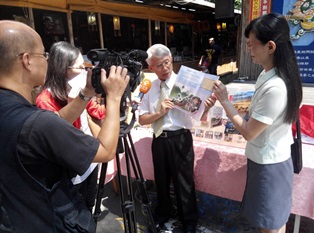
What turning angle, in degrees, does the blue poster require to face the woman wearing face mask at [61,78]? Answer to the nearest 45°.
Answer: approximately 45° to its right

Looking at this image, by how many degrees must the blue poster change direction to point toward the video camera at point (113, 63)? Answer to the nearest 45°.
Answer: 0° — it already faces it

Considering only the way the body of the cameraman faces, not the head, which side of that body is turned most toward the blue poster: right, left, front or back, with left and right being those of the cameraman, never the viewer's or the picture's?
front

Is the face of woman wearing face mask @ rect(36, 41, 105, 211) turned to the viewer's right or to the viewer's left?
to the viewer's right

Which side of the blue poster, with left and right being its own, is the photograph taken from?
front

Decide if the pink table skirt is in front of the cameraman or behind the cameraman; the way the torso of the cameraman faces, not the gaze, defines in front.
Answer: in front

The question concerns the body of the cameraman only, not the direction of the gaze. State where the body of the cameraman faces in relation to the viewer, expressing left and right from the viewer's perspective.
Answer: facing away from the viewer and to the right of the viewer

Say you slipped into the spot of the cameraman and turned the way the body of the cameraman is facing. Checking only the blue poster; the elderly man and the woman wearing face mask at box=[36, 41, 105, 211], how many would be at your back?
0

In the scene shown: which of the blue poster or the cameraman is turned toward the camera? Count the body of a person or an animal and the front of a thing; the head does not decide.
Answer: the blue poster

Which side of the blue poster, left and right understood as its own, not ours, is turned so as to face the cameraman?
front

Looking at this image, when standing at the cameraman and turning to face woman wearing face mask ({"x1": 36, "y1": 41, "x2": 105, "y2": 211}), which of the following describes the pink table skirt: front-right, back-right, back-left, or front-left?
front-right

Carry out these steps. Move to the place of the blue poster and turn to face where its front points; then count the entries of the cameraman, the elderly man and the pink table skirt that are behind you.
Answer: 0

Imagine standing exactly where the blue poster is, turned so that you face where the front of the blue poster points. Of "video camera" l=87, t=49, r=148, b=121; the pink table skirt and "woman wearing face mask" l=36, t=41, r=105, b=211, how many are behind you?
0

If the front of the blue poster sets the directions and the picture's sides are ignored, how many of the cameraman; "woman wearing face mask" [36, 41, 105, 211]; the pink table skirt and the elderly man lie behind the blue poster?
0

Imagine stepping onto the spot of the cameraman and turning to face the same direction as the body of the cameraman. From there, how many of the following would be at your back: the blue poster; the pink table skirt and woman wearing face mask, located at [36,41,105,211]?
0

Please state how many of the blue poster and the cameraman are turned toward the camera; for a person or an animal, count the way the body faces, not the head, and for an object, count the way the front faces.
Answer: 1

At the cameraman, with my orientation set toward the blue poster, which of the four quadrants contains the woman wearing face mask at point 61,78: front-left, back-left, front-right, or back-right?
front-left

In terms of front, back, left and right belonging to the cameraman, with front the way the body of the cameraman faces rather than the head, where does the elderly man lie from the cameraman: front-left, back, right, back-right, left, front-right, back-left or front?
front
